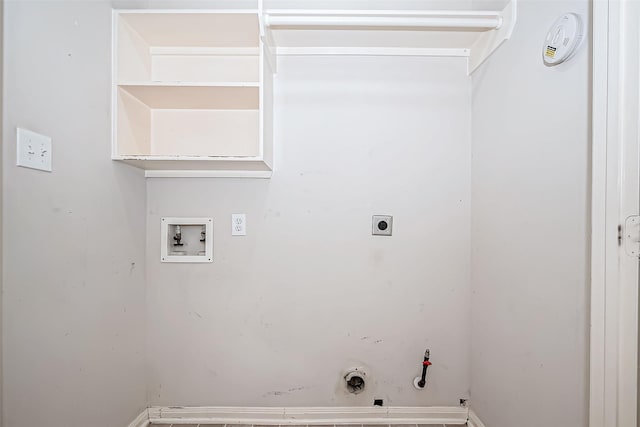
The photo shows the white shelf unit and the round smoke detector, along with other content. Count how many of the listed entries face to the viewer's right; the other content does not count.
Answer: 0

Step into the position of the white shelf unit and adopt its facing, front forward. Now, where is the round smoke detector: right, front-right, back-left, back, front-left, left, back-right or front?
front-left

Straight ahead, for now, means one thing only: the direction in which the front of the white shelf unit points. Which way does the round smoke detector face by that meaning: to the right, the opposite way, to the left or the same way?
to the right

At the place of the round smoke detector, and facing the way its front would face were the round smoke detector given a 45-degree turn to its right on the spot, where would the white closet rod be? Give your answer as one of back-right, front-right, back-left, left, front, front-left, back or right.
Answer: front

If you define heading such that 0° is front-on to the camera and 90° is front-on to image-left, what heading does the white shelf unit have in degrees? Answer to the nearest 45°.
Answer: approximately 0°
